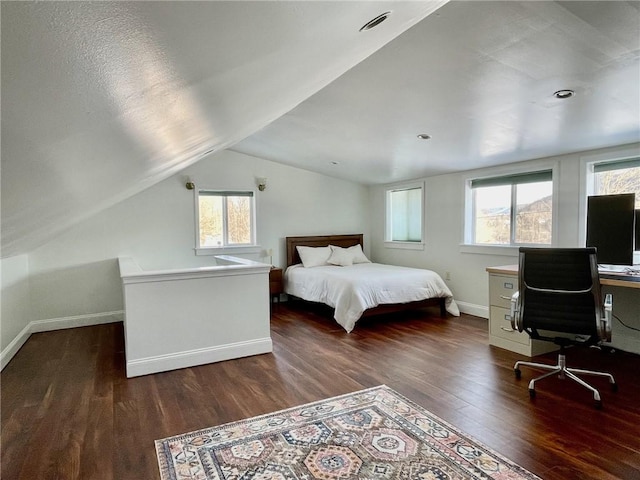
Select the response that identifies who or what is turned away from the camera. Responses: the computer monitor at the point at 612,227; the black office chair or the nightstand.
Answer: the black office chair

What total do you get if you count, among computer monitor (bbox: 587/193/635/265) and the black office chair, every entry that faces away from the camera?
1

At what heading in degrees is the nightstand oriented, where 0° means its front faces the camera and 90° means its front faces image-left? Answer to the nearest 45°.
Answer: approximately 315°

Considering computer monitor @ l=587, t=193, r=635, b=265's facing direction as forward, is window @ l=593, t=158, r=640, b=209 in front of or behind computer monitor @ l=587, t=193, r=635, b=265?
behind

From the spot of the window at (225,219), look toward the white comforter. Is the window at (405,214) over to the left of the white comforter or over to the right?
left

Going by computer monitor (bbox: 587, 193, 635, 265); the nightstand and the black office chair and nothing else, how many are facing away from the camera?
1

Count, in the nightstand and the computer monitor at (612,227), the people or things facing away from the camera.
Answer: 0

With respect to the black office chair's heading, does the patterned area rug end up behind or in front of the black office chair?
behind

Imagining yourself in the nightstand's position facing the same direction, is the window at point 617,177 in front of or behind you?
in front

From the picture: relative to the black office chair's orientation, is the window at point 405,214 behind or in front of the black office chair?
in front

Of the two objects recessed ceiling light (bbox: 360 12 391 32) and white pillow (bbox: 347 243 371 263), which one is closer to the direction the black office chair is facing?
the white pillow

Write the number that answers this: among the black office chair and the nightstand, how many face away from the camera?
1

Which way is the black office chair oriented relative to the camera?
away from the camera
